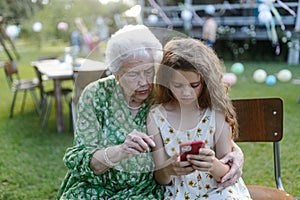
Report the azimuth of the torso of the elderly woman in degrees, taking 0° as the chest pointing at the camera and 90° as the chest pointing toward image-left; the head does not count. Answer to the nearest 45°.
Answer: approximately 315°

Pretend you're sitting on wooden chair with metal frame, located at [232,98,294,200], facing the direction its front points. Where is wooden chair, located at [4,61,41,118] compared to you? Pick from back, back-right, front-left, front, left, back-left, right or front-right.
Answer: back-right

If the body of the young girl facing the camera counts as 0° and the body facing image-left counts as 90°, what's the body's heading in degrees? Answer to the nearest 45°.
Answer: approximately 0°

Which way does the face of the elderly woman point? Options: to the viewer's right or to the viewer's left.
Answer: to the viewer's right

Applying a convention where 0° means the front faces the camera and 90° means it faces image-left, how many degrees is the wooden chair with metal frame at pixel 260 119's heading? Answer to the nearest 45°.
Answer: approximately 0°

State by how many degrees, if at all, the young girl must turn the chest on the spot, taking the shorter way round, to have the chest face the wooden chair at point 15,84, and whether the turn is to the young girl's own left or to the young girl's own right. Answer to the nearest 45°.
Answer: approximately 135° to the young girl's own right

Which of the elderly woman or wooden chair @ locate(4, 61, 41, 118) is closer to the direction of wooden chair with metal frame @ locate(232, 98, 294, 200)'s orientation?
the elderly woman
